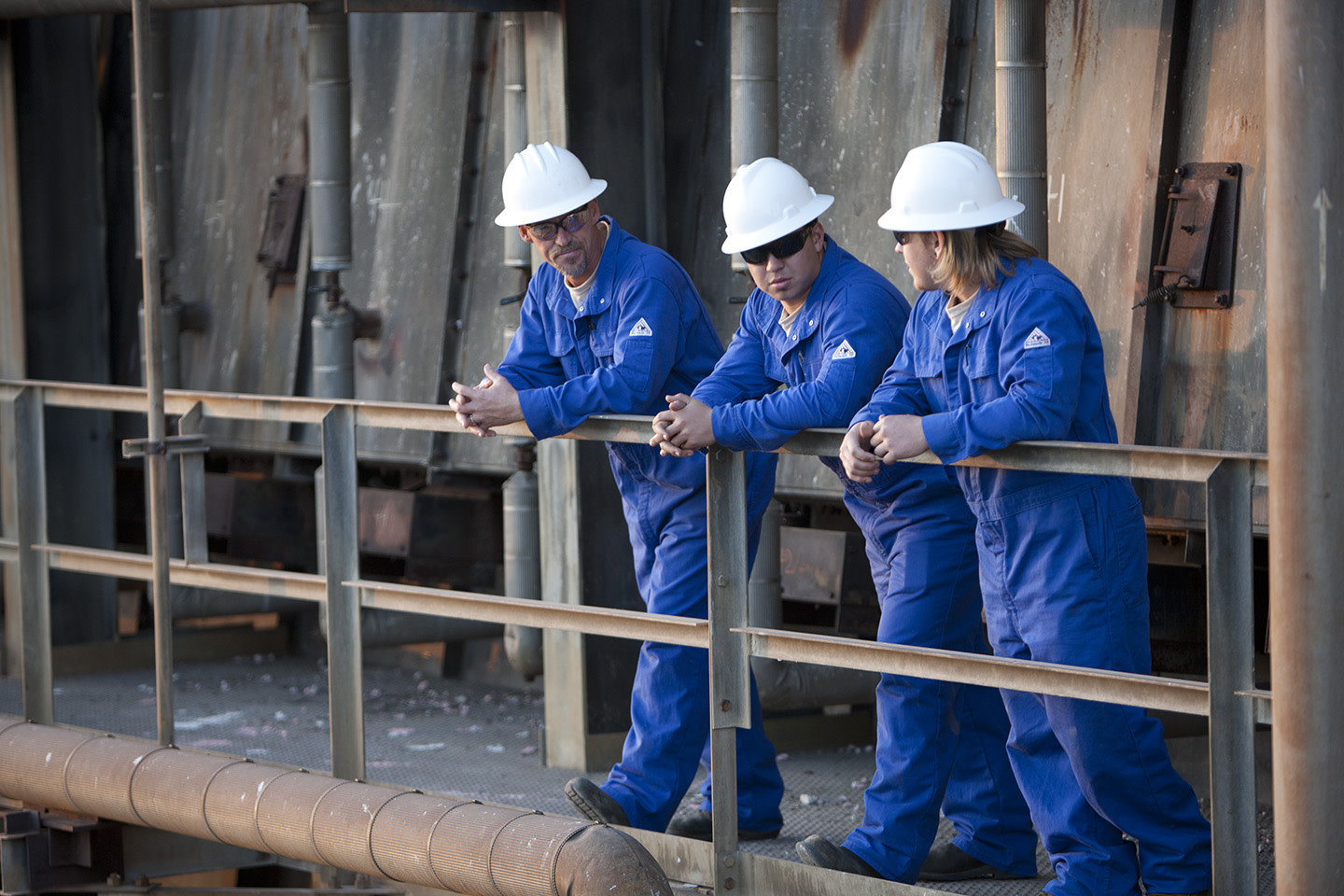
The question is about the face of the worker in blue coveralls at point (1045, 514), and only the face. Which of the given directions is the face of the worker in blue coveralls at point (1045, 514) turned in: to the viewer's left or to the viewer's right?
to the viewer's left

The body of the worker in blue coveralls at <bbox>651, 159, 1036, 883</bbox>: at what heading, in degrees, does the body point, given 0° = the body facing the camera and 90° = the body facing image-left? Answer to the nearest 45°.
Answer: approximately 45°

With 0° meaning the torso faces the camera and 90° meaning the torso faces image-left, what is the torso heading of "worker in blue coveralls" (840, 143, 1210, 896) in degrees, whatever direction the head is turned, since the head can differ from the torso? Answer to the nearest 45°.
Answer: approximately 45°

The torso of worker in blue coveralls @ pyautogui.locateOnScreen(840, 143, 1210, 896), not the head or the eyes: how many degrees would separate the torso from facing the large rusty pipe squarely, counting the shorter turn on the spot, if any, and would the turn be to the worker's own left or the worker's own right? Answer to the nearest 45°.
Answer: approximately 45° to the worker's own right

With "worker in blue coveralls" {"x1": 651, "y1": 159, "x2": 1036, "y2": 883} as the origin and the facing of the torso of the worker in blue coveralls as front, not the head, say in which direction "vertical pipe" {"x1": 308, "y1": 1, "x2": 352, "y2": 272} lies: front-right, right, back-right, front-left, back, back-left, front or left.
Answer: right
